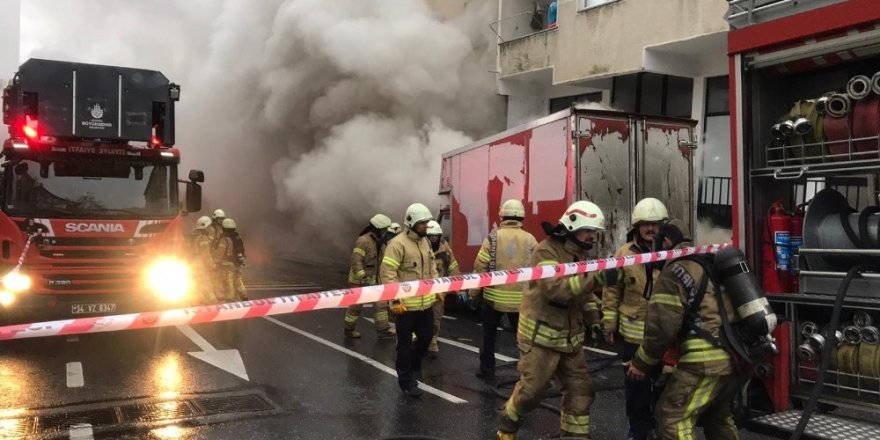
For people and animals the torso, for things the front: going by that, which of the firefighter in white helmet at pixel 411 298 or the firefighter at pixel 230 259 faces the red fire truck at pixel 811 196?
the firefighter in white helmet

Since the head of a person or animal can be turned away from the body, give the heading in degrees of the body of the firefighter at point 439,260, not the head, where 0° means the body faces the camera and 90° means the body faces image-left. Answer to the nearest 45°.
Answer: approximately 45°
